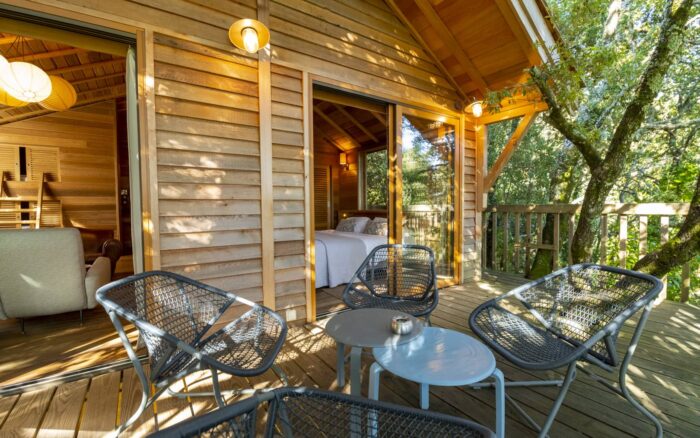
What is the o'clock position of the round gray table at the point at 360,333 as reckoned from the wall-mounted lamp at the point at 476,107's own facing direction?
The round gray table is roughly at 2 o'clock from the wall-mounted lamp.

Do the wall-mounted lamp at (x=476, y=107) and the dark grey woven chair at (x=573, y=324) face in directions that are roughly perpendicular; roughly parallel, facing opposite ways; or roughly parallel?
roughly perpendicular

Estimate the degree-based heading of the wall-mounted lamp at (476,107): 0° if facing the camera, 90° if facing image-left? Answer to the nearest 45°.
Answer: approximately 315°

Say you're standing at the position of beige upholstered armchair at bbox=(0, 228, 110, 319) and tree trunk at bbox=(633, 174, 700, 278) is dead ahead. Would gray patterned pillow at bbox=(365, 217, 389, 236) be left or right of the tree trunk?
left

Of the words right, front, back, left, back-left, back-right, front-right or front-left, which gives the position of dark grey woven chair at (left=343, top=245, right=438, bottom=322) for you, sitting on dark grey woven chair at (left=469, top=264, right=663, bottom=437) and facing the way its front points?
front-right

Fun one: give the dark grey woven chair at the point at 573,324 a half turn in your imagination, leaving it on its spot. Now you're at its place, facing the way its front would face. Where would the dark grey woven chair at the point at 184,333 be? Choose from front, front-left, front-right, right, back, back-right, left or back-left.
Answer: back

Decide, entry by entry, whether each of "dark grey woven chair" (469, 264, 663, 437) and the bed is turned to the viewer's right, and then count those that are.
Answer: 0

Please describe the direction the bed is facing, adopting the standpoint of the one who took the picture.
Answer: facing the viewer and to the left of the viewer

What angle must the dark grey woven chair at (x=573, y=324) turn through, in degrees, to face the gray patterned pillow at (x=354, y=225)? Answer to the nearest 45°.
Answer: approximately 90° to its right

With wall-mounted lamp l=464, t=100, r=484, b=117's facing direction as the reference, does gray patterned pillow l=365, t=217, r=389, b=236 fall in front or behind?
behind

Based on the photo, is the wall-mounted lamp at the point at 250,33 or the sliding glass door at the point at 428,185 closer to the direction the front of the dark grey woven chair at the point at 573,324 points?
the wall-mounted lamp

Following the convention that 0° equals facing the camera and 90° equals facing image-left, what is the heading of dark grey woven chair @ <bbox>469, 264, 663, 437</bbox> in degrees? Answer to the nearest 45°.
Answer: approximately 45°
